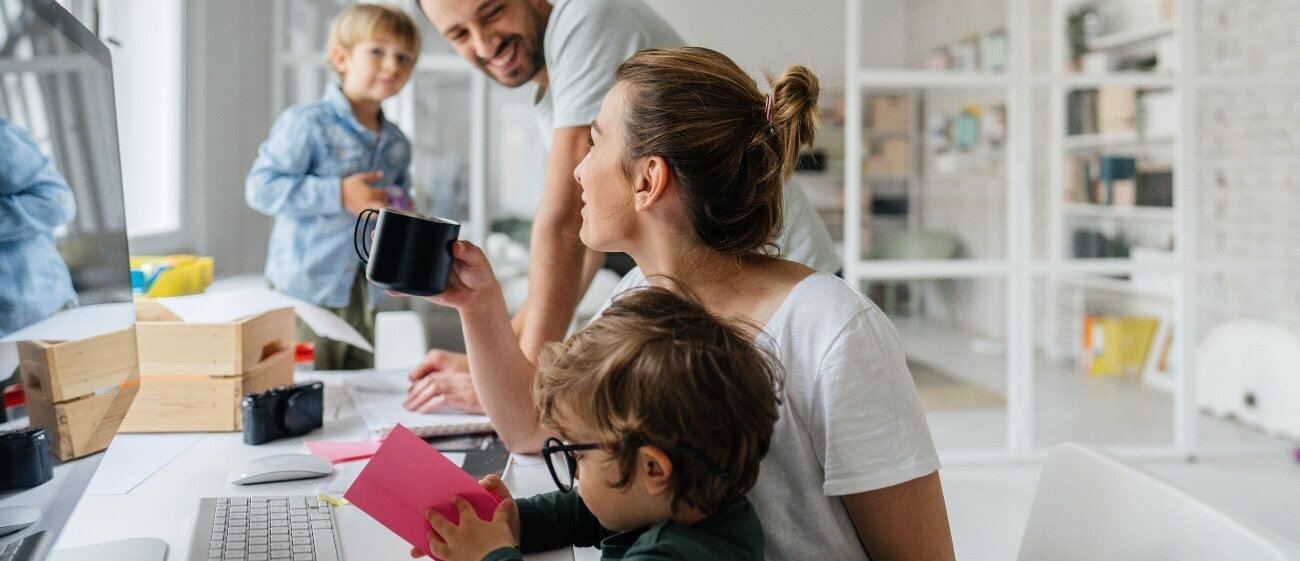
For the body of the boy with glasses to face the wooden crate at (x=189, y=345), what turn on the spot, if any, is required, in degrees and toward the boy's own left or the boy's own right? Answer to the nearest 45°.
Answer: approximately 45° to the boy's own right

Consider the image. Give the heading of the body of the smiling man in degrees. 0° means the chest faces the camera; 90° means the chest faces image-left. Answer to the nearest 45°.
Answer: approximately 45°

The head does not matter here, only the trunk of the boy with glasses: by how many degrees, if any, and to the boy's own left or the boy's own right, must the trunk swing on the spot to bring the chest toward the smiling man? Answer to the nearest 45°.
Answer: approximately 90° to the boy's own right

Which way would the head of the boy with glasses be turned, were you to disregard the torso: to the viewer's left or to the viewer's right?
to the viewer's left

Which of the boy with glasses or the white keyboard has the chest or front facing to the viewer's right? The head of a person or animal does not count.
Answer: the white keyboard

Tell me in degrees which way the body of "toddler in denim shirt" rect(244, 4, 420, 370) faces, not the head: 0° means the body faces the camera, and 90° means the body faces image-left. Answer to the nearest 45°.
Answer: approximately 315°

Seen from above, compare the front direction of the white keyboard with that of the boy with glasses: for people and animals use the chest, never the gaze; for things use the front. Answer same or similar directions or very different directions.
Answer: very different directions

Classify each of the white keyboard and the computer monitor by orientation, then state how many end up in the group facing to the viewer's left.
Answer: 0

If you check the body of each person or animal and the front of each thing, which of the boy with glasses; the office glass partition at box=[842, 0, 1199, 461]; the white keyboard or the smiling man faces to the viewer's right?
the white keyboard

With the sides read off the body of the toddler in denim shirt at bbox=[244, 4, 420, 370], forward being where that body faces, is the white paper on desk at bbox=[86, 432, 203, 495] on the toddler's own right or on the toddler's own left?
on the toddler's own right

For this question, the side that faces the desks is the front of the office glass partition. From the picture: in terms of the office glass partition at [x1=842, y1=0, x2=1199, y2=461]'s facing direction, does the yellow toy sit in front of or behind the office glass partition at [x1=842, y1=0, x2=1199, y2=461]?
in front

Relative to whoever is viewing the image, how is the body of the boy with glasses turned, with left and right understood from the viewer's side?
facing to the left of the viewer

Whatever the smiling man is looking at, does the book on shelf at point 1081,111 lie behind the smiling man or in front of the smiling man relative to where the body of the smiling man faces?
behind
